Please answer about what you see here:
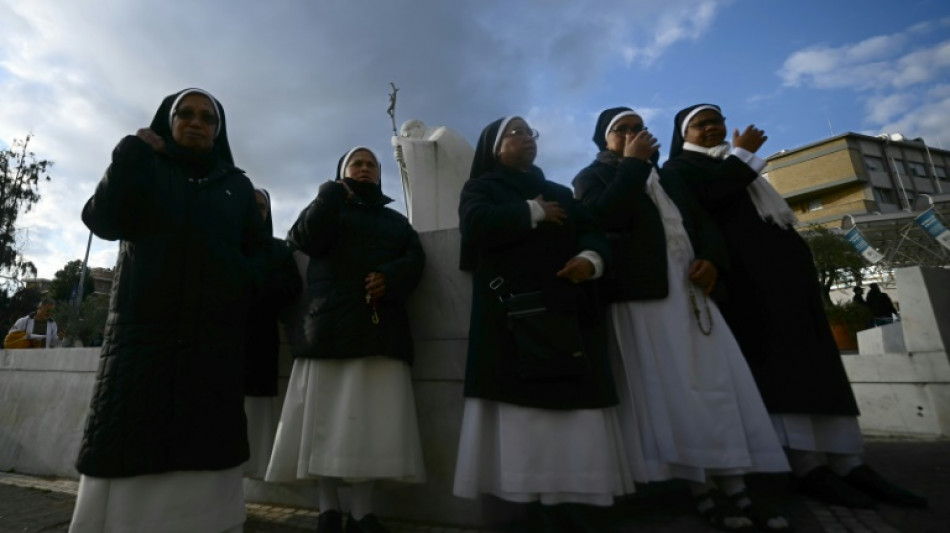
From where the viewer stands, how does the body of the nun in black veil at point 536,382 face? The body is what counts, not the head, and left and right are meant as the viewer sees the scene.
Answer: facing the viewer and to the right of the viewer

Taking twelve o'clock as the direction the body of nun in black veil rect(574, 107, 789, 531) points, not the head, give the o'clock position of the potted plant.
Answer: The potted plant is roughly at 8 o'clock from the nun in black veil.

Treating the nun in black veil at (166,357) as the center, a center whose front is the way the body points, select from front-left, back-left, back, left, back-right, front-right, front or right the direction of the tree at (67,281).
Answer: back

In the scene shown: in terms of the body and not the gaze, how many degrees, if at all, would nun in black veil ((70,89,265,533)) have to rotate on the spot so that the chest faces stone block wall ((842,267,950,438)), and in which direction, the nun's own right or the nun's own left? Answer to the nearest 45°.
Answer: approximately 90° to the nun's own left

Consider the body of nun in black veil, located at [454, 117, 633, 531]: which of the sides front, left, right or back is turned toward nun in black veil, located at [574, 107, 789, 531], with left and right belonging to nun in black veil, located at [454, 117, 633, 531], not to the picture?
left

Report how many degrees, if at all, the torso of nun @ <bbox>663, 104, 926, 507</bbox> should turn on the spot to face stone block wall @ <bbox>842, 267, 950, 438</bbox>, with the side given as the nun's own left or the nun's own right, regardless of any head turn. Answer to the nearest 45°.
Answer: approximately 135° to the nun's own left

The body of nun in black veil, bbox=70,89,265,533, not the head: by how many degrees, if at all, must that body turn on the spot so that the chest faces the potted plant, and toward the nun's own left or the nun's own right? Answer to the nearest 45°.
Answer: approximately 90° to the nun's own left
